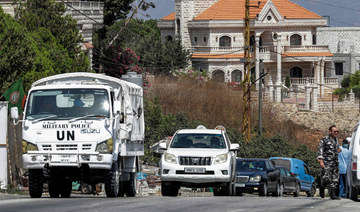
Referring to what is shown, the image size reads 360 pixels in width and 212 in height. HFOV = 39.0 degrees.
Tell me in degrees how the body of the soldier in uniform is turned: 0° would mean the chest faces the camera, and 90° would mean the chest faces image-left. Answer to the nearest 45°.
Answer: approximately 315°

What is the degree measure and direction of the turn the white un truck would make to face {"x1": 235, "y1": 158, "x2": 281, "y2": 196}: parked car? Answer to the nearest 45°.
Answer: approximately 135° to its left

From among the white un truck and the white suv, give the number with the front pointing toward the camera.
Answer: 2

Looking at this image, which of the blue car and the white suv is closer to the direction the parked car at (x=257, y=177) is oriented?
the white suv
